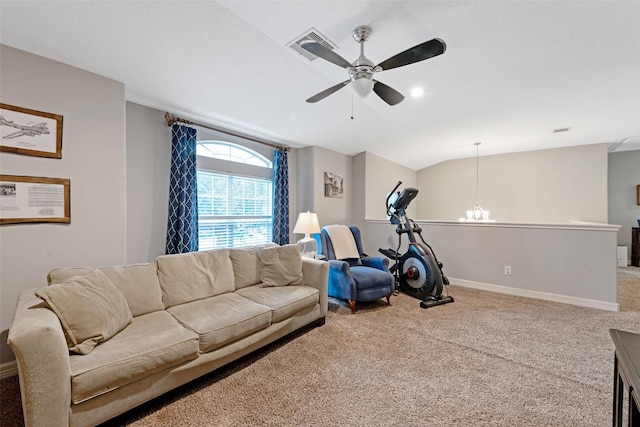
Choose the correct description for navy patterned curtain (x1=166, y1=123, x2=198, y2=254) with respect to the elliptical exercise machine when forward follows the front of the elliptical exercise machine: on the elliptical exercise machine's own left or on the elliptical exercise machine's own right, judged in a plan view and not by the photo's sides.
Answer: on the elliptical exercise machine's own right

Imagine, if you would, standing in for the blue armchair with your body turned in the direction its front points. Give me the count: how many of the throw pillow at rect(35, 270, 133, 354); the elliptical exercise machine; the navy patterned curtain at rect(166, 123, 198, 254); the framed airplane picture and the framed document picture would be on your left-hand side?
1

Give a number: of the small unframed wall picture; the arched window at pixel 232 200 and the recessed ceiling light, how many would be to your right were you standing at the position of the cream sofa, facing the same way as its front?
0

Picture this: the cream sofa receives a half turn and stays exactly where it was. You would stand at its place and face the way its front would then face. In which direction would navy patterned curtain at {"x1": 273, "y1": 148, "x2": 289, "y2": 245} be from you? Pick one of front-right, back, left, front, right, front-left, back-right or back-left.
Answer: right

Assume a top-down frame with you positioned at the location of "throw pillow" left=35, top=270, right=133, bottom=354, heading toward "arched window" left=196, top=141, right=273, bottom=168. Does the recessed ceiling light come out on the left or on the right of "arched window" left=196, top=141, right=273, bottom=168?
right

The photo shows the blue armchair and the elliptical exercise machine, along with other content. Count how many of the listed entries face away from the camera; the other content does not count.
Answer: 0

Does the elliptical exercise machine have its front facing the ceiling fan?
no

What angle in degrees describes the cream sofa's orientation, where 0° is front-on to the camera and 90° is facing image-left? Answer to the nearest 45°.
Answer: approximately 315°

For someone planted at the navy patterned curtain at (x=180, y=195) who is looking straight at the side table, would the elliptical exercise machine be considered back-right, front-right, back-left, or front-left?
front-left

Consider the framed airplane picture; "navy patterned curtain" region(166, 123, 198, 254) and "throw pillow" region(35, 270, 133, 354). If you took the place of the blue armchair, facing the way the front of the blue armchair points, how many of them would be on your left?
0

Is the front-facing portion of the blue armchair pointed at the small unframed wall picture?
no

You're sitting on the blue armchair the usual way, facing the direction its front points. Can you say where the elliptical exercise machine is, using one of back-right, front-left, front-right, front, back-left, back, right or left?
left
